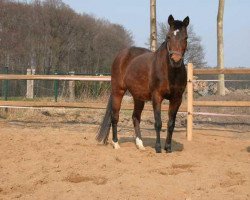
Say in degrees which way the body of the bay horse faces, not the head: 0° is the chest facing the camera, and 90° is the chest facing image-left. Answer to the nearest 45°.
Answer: approximately 315°

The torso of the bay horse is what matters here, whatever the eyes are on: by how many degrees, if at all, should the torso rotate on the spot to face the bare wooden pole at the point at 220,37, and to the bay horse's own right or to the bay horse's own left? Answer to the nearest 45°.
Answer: approximately 135° to the bay horse's own left
